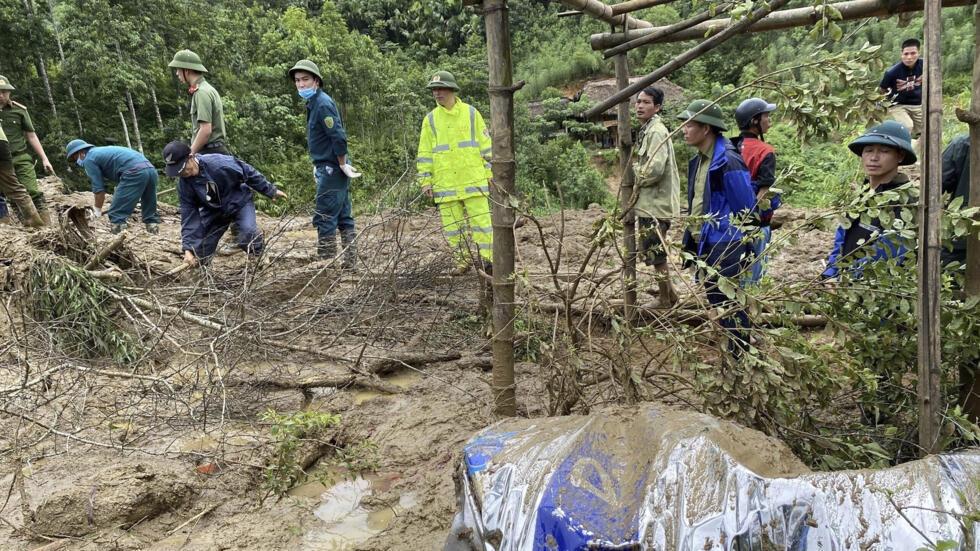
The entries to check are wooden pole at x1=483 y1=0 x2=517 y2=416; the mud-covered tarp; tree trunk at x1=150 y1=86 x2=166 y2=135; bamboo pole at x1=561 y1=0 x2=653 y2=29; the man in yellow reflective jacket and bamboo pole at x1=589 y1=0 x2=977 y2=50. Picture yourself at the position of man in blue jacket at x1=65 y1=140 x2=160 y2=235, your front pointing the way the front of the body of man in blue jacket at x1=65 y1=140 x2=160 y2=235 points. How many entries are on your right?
1

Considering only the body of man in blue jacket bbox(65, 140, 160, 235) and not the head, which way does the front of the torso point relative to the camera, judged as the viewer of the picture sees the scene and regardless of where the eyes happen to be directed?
to the viewer's left

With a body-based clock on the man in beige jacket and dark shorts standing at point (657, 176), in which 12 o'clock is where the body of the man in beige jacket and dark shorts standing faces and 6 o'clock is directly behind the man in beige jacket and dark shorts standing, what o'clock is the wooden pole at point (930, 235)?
The wooden pole is roughly at 10 o'clock from the man in beige jacket and dark shorts standing.

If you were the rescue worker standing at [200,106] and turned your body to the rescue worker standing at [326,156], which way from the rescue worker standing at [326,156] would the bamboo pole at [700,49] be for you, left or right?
right

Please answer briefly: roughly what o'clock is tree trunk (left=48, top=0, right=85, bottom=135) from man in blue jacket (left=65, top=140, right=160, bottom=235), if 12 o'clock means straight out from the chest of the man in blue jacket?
The tree trunk is roughly at 3 o'clock from the man in blue jacket.

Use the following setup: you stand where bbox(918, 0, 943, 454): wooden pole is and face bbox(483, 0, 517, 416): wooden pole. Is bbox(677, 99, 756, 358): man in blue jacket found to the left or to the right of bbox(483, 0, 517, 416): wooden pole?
right

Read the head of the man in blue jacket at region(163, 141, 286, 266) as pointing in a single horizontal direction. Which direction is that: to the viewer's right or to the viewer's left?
to the viewer's left

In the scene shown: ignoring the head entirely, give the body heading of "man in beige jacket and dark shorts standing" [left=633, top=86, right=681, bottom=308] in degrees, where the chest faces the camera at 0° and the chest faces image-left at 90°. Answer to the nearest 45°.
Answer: approximately 45°
